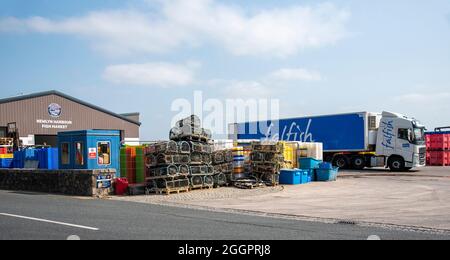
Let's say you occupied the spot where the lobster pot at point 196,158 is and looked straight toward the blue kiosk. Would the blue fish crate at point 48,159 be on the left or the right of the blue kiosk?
right

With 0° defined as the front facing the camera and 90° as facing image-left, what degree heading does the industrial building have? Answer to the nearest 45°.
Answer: approximately 0°

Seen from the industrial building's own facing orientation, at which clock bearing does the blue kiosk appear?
The blue kiosk is roughly at 12 o'clock from the industrial building.

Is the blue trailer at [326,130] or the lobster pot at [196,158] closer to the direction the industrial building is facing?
the lobster pot
